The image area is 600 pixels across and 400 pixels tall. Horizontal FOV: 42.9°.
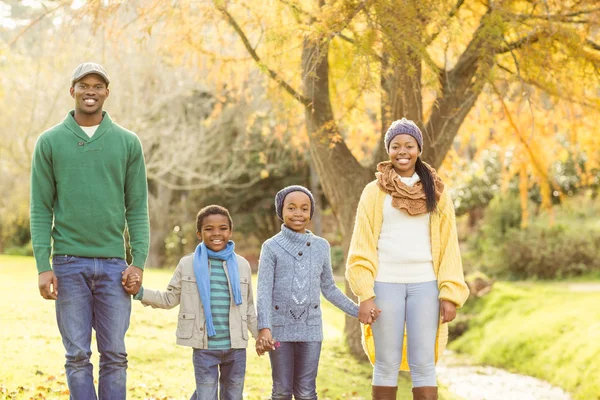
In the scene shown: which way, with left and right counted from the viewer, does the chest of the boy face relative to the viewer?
facing the viewer

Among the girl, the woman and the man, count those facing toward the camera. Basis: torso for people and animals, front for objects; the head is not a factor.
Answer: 3

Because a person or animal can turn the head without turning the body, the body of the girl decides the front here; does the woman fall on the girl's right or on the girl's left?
on the girl's left

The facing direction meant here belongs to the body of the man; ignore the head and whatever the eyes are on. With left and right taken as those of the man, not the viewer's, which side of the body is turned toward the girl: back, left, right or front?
left

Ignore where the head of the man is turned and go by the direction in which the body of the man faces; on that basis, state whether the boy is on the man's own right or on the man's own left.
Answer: on the man's own left

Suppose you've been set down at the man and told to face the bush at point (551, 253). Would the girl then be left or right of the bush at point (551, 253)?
right

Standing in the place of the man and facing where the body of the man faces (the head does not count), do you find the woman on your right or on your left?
on your left

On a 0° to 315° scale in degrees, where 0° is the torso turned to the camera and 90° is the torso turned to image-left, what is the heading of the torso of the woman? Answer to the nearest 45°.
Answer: approximately 0°

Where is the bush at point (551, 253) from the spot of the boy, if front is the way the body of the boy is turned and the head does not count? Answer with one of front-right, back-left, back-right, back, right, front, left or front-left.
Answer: back-left

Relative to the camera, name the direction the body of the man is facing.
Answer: toward the camera
